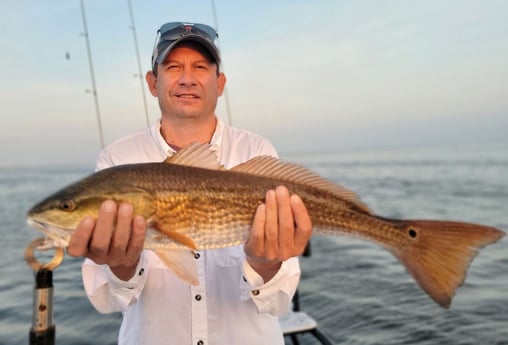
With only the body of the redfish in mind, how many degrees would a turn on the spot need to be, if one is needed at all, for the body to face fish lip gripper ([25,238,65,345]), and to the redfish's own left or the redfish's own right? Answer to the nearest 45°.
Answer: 0° — it already faces it

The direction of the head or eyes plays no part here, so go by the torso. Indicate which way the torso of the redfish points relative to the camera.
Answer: to the viewer's left

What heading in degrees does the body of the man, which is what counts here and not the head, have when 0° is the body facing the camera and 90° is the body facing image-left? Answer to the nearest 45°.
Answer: approximately 0°
